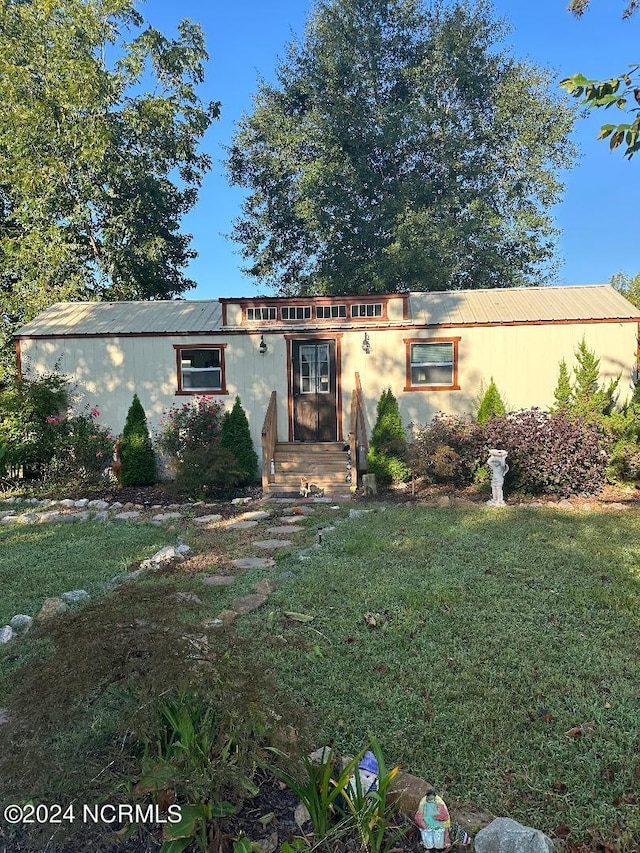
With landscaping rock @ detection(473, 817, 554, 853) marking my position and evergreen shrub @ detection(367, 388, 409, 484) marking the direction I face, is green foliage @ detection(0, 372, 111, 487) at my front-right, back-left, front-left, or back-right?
front-left

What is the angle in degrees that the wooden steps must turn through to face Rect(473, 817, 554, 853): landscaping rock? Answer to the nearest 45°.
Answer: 0° — it already faces it

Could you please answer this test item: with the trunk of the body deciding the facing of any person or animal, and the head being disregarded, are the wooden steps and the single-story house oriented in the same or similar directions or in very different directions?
same or similar directions

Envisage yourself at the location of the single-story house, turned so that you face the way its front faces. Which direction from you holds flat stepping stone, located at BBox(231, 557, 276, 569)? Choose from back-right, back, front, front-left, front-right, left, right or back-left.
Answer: front

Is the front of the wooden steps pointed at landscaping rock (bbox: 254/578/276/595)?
yes

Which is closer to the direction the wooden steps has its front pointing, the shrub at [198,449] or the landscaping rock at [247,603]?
the landscaping rock

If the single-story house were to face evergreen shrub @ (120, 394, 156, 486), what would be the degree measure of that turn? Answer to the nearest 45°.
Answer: approximately 90° to its right

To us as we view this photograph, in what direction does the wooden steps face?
facing the viewer

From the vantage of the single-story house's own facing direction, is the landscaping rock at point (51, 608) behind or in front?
in front

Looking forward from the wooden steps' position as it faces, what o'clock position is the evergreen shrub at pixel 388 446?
The evergreen shrub is roughly at 9 o'clock from the wooden steps.

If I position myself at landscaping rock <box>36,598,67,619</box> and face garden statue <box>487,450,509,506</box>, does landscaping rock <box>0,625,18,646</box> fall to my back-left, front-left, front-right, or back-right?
back-right

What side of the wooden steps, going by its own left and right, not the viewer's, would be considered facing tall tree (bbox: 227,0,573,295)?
back

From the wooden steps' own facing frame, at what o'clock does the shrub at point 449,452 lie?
The shrub is roughly at 10 o'clock from the wooden steps.

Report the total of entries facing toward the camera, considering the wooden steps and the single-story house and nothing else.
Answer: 2

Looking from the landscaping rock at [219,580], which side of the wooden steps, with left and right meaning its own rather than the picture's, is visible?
front

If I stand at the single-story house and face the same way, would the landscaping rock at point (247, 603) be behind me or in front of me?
in front

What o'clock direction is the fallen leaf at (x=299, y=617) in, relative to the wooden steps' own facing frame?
The fallen leaf is roughly at 12 o'clock from the wooden steps.

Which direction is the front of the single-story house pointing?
toward the camera
